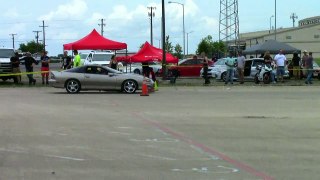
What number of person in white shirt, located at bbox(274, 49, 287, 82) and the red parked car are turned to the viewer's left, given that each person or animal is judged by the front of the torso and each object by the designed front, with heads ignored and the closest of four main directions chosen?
1

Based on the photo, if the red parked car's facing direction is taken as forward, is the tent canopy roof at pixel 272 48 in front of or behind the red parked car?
behind

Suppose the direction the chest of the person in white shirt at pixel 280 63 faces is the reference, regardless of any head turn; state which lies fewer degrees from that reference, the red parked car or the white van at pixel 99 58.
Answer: the red parked car

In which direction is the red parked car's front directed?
to the viewer's left

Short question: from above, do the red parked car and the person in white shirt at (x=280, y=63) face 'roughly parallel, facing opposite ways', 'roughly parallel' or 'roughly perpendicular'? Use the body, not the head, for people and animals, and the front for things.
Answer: roughly perpendicular

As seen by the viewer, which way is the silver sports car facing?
to the viewer's right

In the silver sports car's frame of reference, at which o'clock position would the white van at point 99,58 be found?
The white van is roughly at 9 o'clock from the silver sports car.
